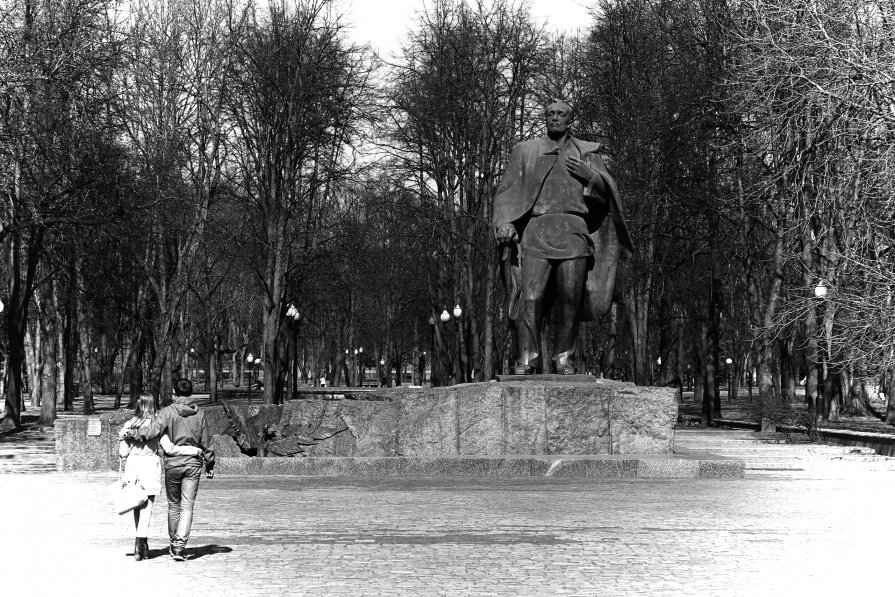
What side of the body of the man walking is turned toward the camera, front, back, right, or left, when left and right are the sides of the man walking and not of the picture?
back

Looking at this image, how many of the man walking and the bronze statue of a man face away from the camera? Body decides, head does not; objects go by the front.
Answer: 1

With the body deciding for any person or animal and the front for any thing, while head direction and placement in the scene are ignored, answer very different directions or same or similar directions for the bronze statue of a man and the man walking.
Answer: very different directions

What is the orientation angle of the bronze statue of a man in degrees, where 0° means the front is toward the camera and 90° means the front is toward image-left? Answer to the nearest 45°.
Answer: approximately 0°

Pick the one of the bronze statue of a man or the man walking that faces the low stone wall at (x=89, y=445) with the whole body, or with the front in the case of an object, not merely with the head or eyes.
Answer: the man walking

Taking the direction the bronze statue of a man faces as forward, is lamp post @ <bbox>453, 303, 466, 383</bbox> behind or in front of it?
behind

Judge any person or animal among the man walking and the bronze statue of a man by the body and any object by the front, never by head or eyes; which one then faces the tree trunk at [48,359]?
the man walking

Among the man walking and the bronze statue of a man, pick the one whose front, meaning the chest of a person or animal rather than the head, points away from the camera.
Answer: the man walking

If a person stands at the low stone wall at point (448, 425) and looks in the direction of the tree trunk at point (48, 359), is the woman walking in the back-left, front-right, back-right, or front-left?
back-left
